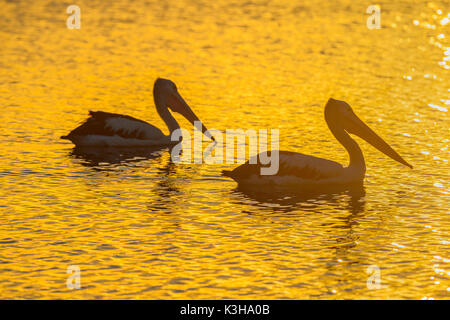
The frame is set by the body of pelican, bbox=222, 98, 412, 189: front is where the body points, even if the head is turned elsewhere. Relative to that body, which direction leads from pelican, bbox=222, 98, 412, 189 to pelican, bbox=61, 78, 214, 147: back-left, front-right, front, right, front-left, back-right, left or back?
back-left

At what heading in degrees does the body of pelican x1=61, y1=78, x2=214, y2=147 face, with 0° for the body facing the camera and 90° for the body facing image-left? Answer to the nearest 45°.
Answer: approximately 270°

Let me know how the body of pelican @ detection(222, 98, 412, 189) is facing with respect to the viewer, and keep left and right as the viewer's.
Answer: facing to the right of the viewer

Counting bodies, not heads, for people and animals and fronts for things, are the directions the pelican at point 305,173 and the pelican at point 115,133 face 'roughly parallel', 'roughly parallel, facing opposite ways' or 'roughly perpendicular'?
roughly parallel

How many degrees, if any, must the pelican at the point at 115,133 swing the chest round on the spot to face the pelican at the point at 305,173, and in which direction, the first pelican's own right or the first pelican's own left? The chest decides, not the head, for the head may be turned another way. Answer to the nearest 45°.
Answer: approximately 45° to the first pelican's own right

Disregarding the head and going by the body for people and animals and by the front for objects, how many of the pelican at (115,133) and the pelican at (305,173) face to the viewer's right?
2
